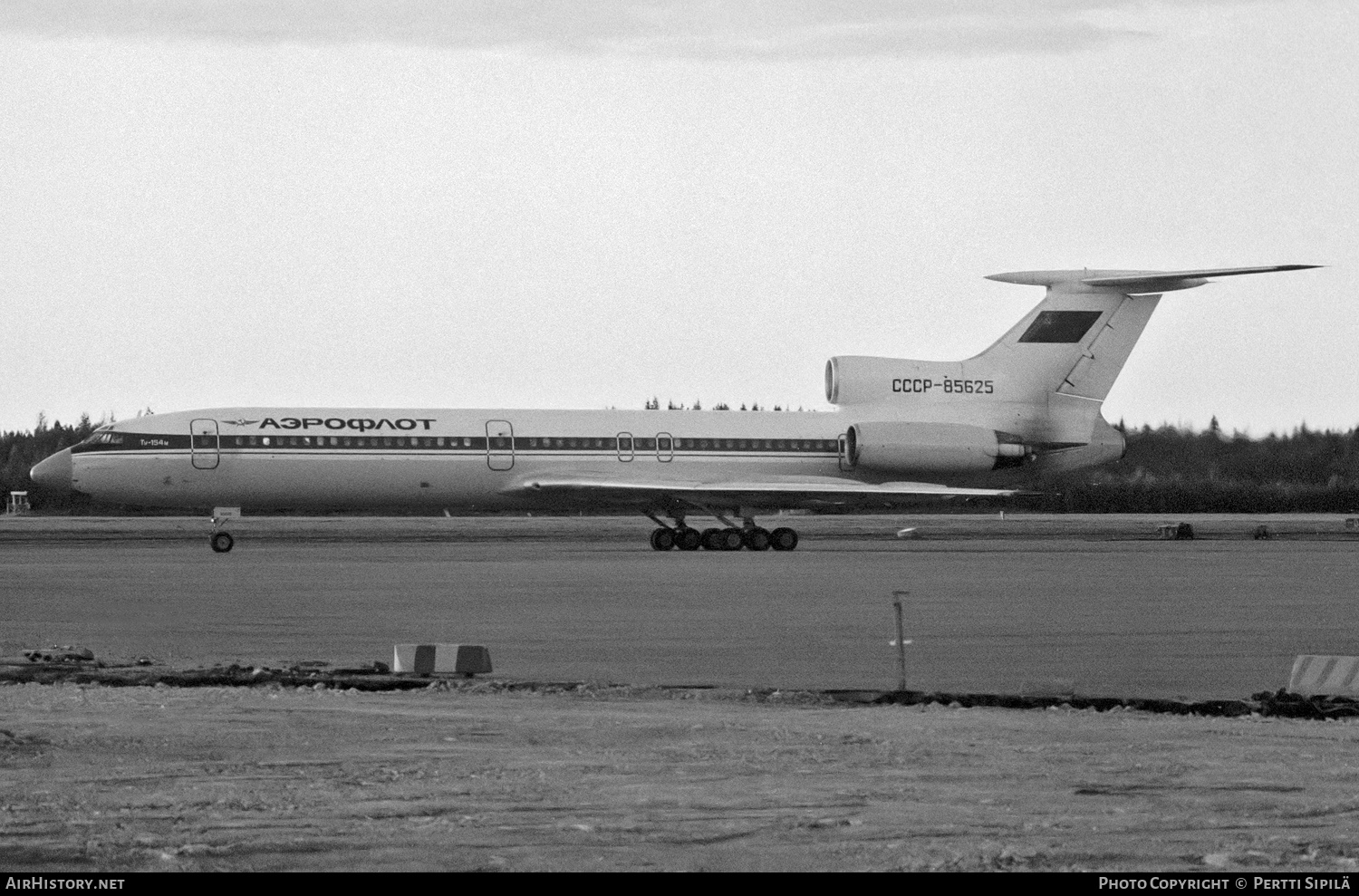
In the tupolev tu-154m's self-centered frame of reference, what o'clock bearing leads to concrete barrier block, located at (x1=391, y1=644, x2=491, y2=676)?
The concrete barrier block is roughly at 9 o'clock from the tupolev tu-154m.

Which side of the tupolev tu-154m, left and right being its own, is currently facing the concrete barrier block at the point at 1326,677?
left

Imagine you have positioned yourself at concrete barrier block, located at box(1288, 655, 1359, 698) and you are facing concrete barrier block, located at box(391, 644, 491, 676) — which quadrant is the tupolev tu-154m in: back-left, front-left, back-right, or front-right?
front-right

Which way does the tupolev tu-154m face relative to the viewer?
to the viewer's left
